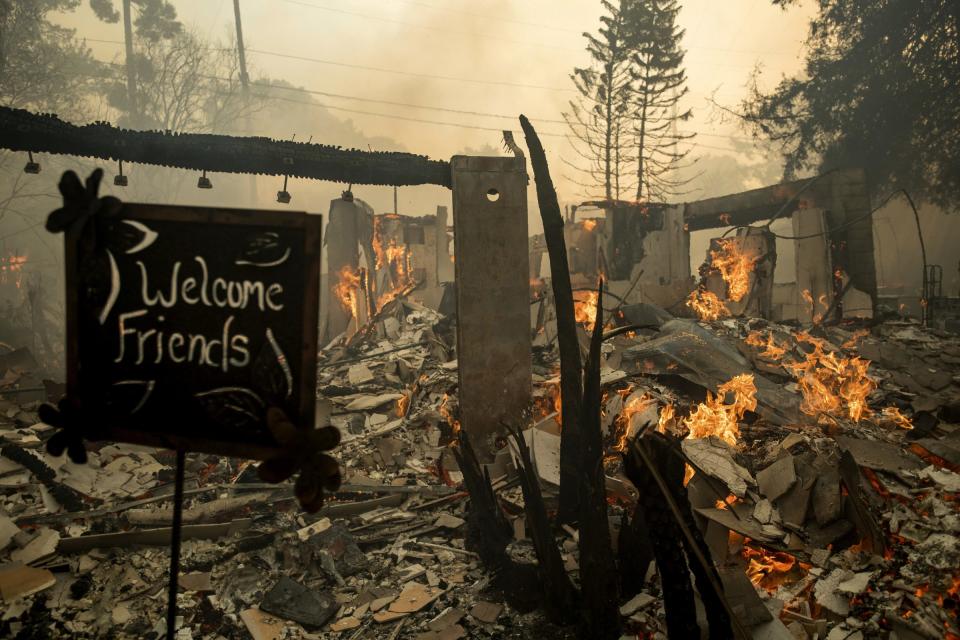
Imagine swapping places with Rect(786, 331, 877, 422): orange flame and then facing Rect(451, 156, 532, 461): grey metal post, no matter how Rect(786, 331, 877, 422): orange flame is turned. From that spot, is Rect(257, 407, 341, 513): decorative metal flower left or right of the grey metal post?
left

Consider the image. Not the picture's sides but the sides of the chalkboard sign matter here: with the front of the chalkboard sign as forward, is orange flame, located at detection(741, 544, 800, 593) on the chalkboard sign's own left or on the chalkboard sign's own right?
on the chalkboard sign's own left

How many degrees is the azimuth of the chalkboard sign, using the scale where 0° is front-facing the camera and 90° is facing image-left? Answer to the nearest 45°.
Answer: approximately 0°

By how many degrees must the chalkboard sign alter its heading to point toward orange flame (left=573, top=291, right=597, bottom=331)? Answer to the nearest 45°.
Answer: approximately 135° to its left

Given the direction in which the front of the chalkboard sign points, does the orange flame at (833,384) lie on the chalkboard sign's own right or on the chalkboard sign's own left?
on the chalkboard sign's own left

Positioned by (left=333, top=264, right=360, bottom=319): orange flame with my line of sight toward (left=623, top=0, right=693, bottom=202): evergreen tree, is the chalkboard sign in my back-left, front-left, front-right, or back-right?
back-right

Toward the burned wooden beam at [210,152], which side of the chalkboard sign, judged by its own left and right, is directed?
back
